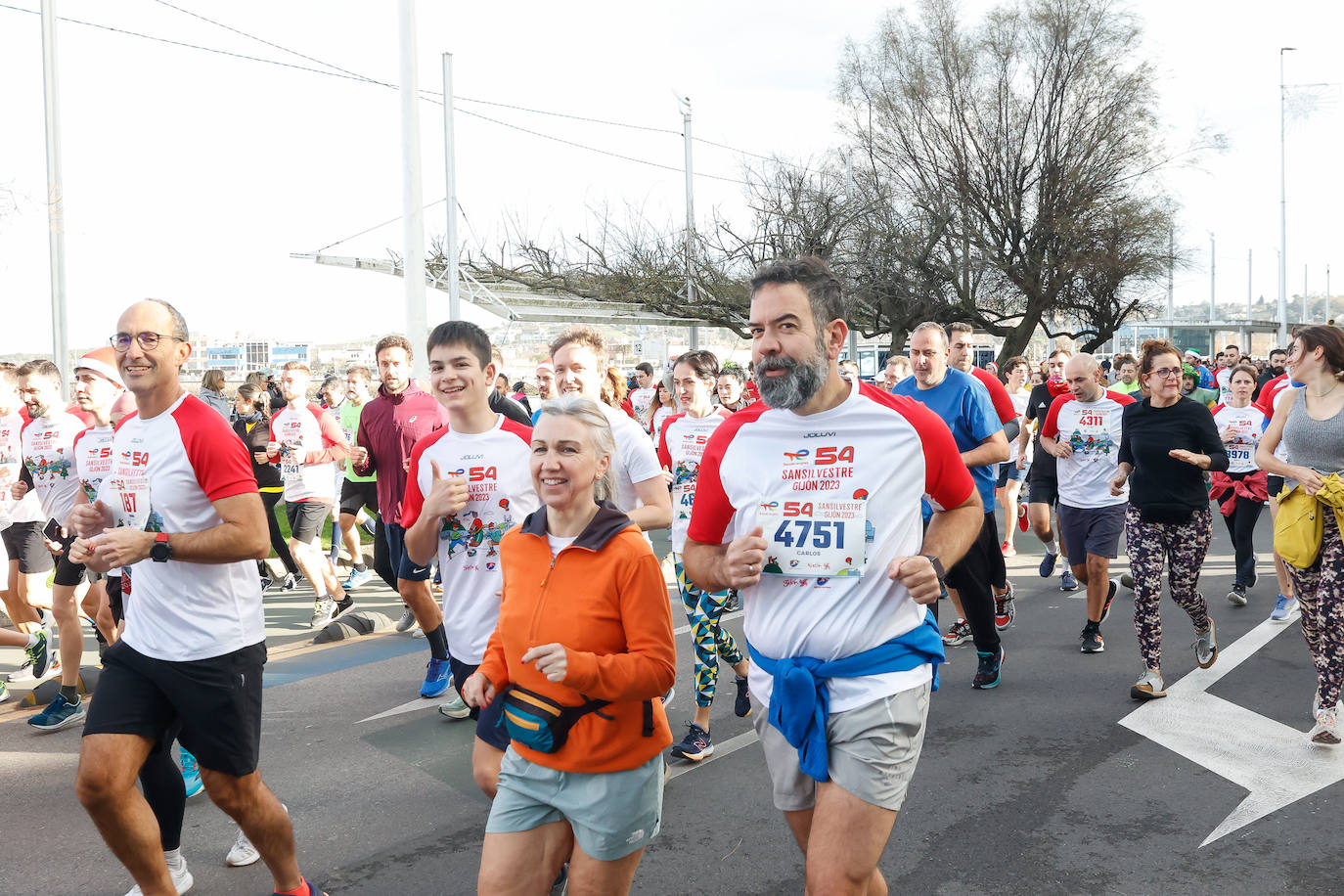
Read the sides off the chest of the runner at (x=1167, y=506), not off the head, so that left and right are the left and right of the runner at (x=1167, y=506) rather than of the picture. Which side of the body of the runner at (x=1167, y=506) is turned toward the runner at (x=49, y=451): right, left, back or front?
right

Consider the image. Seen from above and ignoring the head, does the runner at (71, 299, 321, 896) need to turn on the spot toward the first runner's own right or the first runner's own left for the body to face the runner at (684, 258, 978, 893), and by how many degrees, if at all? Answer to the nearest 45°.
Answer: approximately 90° to the first runner's own left

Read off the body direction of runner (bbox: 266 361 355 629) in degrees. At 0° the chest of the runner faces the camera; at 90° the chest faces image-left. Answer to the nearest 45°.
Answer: approximately 45°

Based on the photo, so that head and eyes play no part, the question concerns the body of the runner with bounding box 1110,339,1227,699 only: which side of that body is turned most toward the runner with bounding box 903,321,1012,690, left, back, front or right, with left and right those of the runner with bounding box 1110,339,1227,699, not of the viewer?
right

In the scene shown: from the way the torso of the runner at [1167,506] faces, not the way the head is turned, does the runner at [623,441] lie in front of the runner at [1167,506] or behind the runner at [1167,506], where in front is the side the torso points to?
in front

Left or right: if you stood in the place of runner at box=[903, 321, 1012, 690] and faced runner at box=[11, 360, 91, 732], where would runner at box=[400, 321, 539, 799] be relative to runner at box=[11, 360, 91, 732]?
left

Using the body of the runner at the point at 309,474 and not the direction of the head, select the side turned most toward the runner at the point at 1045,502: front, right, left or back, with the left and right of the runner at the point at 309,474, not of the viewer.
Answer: left

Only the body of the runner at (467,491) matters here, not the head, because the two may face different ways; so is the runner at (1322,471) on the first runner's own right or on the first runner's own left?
on the first runner's own left

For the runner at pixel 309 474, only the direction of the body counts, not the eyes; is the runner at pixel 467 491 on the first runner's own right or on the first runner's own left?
on the first runner's own left
